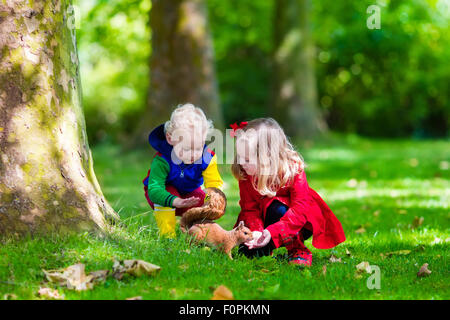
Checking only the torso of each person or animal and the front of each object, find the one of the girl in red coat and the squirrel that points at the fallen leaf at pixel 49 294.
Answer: the girl in red coat

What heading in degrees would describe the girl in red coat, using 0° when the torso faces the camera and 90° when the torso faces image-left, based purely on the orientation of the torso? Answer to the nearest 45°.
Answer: approximately 45°

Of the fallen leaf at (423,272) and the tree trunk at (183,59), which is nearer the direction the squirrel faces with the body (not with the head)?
the fallen leaf

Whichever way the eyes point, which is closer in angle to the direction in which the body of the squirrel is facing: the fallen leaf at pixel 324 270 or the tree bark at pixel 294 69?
the fallen leaf

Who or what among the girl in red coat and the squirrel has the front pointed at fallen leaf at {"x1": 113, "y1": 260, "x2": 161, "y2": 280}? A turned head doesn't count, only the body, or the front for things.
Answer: the girl in red coat

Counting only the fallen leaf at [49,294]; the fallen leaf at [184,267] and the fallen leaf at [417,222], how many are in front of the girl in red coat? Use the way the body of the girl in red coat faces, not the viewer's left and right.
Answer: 2

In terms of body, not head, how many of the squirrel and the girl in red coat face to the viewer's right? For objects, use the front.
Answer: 1

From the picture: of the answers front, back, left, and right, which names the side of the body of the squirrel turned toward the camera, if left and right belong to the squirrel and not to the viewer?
right

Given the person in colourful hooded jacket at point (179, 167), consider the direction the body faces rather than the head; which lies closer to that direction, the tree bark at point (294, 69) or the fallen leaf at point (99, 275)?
the fallen leaf

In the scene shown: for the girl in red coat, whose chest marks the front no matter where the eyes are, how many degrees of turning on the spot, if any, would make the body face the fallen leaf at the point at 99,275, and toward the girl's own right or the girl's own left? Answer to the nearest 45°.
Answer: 0° — they already face it
